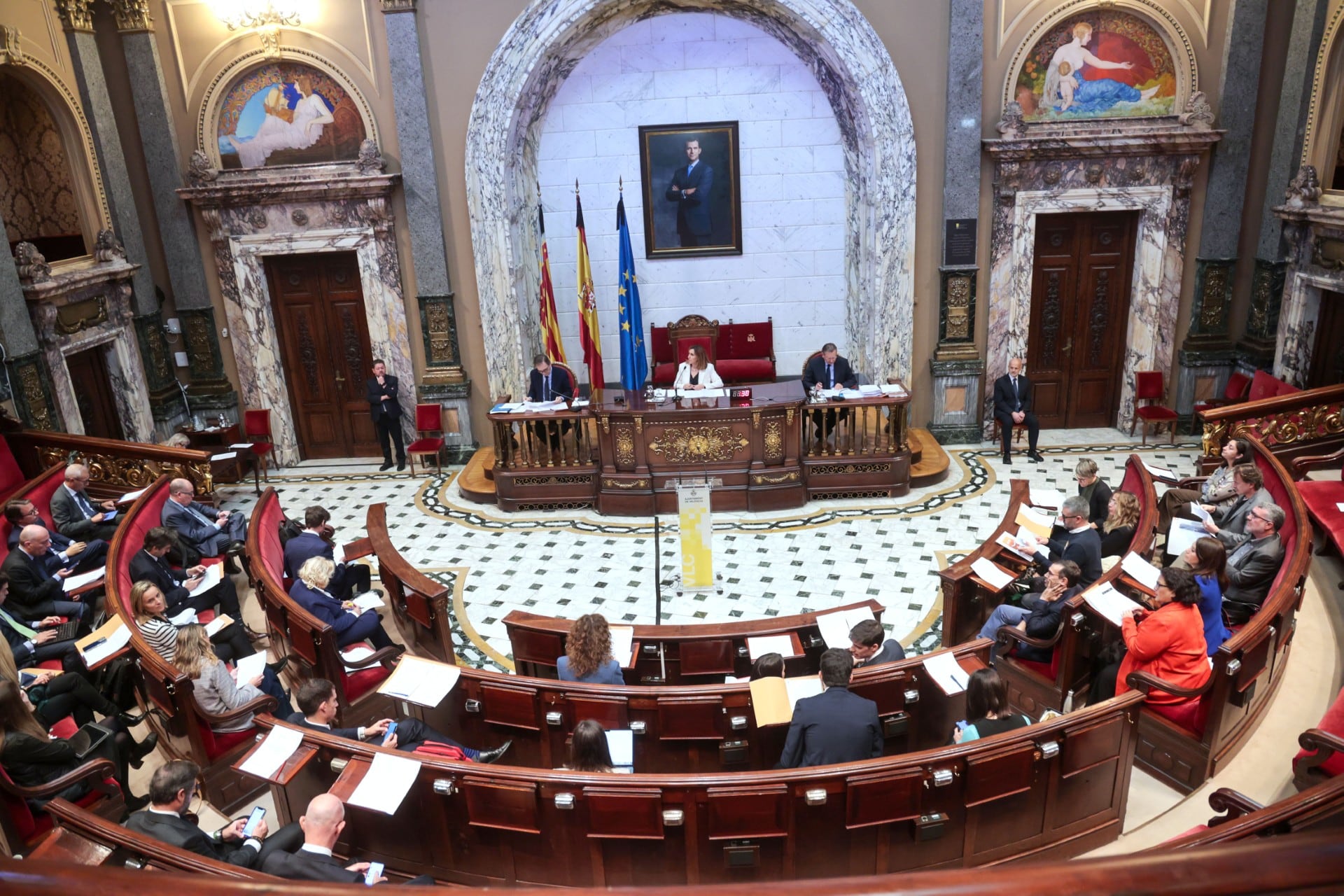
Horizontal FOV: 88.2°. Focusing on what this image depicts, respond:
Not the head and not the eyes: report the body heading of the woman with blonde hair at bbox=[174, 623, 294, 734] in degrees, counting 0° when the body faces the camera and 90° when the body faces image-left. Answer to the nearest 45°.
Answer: approximately 225°

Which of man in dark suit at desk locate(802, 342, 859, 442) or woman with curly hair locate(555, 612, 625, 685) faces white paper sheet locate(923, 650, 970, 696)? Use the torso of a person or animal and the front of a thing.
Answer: the man in dark suit at desk

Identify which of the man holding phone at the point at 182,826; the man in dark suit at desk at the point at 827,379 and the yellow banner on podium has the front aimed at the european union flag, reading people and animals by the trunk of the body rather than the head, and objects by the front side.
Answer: the man holding phone

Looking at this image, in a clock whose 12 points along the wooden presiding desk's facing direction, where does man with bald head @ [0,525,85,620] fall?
The man with bald head is roughly at 2 o'clock from the wooden presiding desk.

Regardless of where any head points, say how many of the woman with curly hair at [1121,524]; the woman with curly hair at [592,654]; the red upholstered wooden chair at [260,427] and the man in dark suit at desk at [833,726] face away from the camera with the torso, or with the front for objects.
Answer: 2

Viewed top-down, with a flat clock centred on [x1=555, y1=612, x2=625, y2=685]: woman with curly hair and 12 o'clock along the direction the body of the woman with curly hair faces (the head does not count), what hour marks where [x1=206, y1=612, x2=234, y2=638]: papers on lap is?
The papers on lap is roughly at 10 o'clock from the woman with curly hair.

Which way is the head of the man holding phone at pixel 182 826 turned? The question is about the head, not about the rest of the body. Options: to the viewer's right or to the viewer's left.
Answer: to the viewer's right

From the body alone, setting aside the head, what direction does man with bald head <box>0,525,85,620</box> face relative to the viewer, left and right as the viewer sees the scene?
facing to the right of the viewer

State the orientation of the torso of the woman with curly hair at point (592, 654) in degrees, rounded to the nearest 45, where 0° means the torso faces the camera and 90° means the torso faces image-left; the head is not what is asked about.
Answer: approximately 180°

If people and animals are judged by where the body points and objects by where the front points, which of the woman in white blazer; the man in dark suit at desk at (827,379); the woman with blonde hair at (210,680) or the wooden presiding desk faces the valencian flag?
the woman with blonde hair
